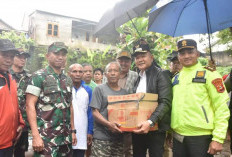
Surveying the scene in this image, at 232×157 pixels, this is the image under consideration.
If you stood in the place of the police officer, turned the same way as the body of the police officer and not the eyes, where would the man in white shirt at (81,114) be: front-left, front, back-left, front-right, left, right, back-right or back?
front-right

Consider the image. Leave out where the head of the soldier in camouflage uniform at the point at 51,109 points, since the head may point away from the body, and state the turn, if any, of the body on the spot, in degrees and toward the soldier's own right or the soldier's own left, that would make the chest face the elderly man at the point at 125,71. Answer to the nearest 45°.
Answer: approximately 90° to the soldier's own left

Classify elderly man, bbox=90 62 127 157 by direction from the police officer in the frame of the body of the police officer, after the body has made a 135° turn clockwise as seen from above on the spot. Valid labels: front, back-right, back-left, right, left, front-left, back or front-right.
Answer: left

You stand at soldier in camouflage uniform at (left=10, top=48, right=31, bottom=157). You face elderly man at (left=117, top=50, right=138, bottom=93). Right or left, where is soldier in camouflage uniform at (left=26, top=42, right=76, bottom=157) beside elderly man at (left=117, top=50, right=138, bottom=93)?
right

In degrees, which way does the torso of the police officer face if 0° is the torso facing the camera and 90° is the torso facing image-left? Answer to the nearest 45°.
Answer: approximately 45°

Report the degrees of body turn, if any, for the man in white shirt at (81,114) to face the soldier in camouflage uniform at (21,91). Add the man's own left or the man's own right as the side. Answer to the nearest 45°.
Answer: approximately 135° to the man's own right

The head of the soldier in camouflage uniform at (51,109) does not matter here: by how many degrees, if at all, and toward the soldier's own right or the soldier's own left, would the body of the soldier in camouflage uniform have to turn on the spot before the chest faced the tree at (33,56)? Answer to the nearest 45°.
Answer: approximately 135° to the soldier's own left

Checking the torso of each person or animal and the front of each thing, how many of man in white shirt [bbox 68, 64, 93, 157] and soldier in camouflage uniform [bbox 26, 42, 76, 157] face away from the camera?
0

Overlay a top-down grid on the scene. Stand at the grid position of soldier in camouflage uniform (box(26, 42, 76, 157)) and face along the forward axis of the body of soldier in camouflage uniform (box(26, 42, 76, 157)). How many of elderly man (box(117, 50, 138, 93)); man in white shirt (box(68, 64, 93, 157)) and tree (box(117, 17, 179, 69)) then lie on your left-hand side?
3

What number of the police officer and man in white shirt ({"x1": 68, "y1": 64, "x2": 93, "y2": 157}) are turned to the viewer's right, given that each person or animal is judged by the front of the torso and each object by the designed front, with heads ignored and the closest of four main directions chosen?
0

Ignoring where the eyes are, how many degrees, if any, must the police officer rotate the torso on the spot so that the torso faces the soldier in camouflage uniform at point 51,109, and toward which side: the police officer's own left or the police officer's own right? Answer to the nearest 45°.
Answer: approximately 45° to the police officer's own right
